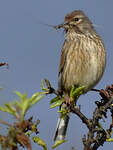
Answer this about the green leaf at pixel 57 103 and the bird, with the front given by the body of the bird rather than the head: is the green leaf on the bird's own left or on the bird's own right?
on the bird's own right

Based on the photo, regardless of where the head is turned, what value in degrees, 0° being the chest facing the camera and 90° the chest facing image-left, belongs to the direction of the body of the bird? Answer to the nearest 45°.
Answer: approximately 315°

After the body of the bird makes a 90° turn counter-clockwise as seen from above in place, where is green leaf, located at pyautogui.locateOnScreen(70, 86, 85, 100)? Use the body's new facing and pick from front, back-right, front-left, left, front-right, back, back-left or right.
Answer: back-right
